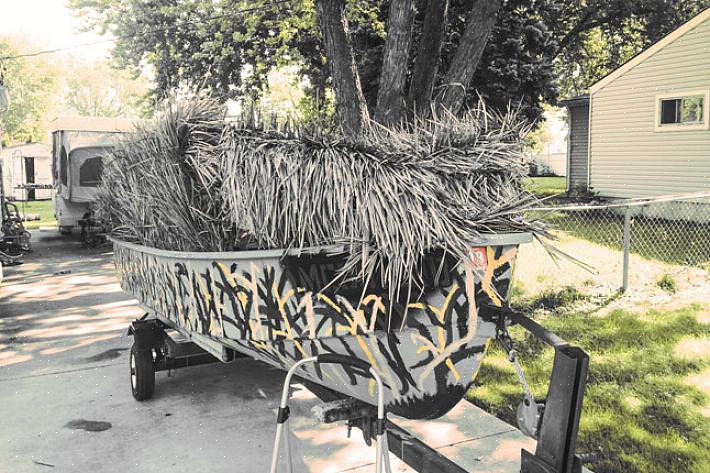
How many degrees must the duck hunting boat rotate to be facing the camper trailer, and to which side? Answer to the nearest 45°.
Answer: approximately 180°

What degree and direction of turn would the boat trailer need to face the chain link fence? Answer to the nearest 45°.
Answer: approximately 90° to its left

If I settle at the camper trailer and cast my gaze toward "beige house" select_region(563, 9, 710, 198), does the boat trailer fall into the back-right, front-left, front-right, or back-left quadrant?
front-right

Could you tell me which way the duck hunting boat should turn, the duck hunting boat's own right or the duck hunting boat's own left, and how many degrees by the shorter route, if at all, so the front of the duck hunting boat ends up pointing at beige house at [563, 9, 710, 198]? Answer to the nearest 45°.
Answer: approximately 90° to the duck hunting boat's own left

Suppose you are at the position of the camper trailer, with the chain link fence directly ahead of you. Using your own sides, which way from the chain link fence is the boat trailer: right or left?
right

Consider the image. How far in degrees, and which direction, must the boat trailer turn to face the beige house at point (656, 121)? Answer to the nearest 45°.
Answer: approximately 90° to its left

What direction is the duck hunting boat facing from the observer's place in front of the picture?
facing the viewer and to the right of the viewer

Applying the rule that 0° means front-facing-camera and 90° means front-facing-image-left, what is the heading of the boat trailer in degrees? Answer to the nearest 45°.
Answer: approximately 315°

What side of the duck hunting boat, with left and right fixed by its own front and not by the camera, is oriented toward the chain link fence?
left
